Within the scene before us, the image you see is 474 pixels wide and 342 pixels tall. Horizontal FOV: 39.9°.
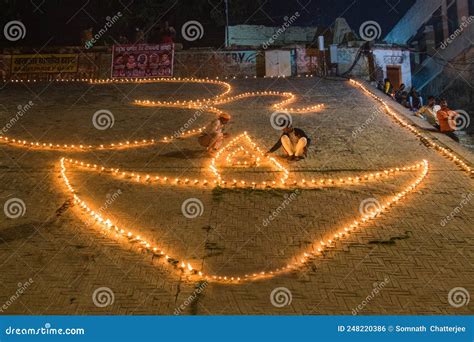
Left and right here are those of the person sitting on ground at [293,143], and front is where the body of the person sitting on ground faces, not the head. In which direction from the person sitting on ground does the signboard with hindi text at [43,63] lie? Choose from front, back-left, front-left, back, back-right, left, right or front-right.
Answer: back-right

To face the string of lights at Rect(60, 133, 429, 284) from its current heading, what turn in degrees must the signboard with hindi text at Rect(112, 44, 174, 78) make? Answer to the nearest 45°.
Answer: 0° — it already faces it

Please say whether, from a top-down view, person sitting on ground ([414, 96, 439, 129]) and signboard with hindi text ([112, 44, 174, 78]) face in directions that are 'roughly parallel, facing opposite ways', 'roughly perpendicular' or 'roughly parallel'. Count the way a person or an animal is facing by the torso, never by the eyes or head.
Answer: roughly perpendicular

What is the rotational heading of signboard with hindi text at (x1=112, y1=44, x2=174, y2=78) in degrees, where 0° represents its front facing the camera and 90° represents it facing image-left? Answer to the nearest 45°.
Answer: approximately 0°

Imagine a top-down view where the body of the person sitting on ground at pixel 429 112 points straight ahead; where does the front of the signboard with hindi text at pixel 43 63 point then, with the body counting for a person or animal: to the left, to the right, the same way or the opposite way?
to the left

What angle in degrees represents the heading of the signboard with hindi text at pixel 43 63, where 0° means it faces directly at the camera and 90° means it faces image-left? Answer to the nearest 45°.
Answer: approximately 0°

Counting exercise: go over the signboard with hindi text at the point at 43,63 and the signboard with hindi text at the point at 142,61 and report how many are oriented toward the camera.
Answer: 2

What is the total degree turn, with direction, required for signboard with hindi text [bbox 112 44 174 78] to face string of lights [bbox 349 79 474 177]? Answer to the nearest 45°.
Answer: approximately 45° to its left

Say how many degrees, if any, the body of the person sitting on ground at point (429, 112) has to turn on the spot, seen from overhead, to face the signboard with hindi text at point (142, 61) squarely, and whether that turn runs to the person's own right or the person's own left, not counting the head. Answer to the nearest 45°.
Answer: approximately 45° to the person's own right

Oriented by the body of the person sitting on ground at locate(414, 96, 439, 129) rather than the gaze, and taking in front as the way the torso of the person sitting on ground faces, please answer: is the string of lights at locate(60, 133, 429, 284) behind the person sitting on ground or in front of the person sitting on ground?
in front

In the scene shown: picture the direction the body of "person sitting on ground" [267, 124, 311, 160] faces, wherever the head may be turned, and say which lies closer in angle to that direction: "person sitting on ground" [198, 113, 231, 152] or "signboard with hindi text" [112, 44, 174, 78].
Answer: the person sitting on ground
